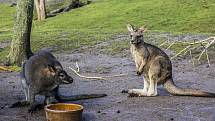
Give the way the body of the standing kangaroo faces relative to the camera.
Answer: to the viewer's left

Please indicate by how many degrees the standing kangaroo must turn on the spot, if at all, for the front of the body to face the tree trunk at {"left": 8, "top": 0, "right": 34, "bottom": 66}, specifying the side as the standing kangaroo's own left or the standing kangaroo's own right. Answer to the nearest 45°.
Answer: approximately 45° to the standing kangaroo's own right

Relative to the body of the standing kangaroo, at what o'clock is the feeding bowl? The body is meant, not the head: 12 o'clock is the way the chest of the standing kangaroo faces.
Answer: The feeding bowl is roughly at 10 o'clock from the standing kangaroo.
